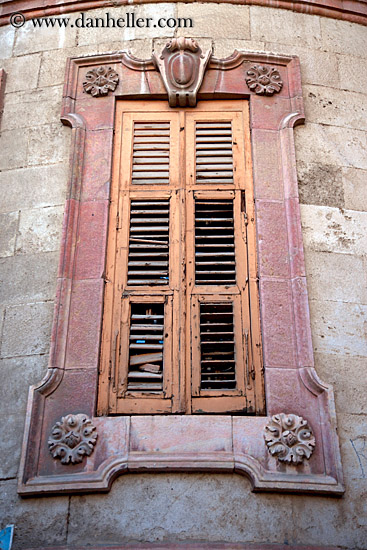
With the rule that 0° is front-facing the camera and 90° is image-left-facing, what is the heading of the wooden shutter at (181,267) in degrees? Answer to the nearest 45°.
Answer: approximately 0°
